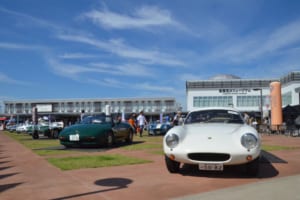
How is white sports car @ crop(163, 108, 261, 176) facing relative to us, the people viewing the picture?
facing the viewer

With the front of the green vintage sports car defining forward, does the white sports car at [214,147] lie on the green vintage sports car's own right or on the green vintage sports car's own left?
on the green vintage sports car's own left

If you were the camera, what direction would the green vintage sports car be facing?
facing the viewer and to the left of the viewer

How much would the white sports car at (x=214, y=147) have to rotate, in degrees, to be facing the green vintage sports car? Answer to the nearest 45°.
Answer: approximately 135° to its right

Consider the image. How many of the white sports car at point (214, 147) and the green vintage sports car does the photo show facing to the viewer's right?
0
